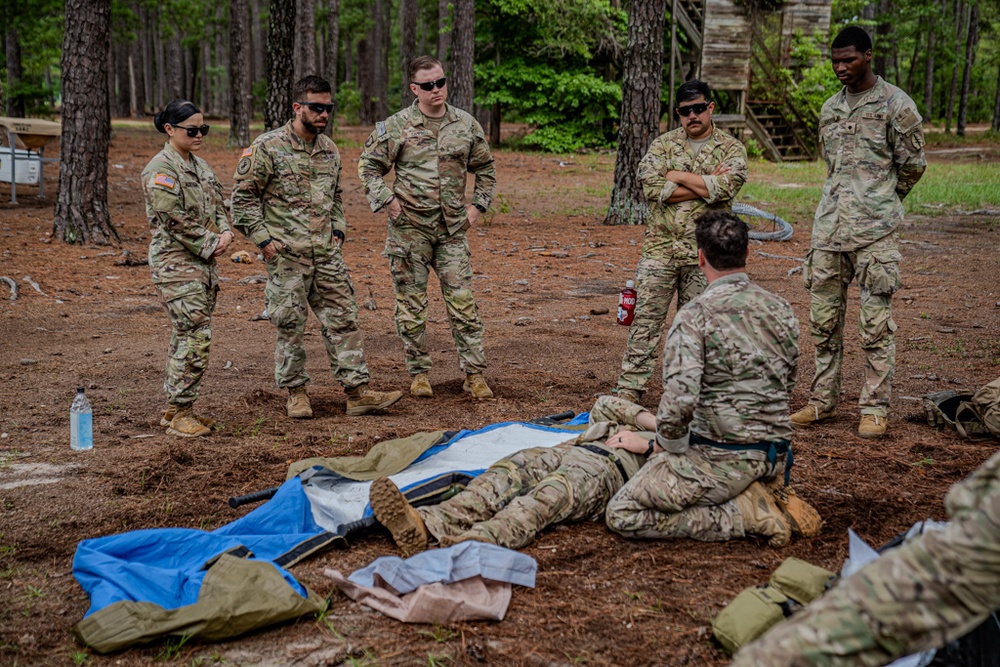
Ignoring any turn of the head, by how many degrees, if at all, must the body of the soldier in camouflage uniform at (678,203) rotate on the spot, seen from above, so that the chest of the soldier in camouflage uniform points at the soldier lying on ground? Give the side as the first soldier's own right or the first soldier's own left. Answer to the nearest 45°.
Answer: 0° — they already face them

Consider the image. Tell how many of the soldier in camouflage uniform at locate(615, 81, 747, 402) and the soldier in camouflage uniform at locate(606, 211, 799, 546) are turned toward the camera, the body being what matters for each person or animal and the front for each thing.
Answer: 1

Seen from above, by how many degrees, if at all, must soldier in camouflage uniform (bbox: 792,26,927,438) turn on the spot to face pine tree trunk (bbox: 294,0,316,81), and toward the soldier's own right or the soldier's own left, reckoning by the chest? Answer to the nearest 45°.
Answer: approximately 90° to the soldier's own right

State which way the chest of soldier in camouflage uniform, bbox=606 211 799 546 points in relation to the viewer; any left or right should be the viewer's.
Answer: facing away from the viewer and to the left of the viewer

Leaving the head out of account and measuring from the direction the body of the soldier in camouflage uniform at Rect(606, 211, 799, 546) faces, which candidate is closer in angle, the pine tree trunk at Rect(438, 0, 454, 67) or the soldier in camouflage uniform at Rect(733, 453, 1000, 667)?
the pine tree trunk

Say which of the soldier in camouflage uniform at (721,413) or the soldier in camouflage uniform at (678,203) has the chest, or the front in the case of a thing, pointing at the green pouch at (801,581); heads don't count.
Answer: the soldier in camouflage uniform at (678,203)

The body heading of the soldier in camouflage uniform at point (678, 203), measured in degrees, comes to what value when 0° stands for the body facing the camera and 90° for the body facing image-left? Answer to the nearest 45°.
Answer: approximately 0°
